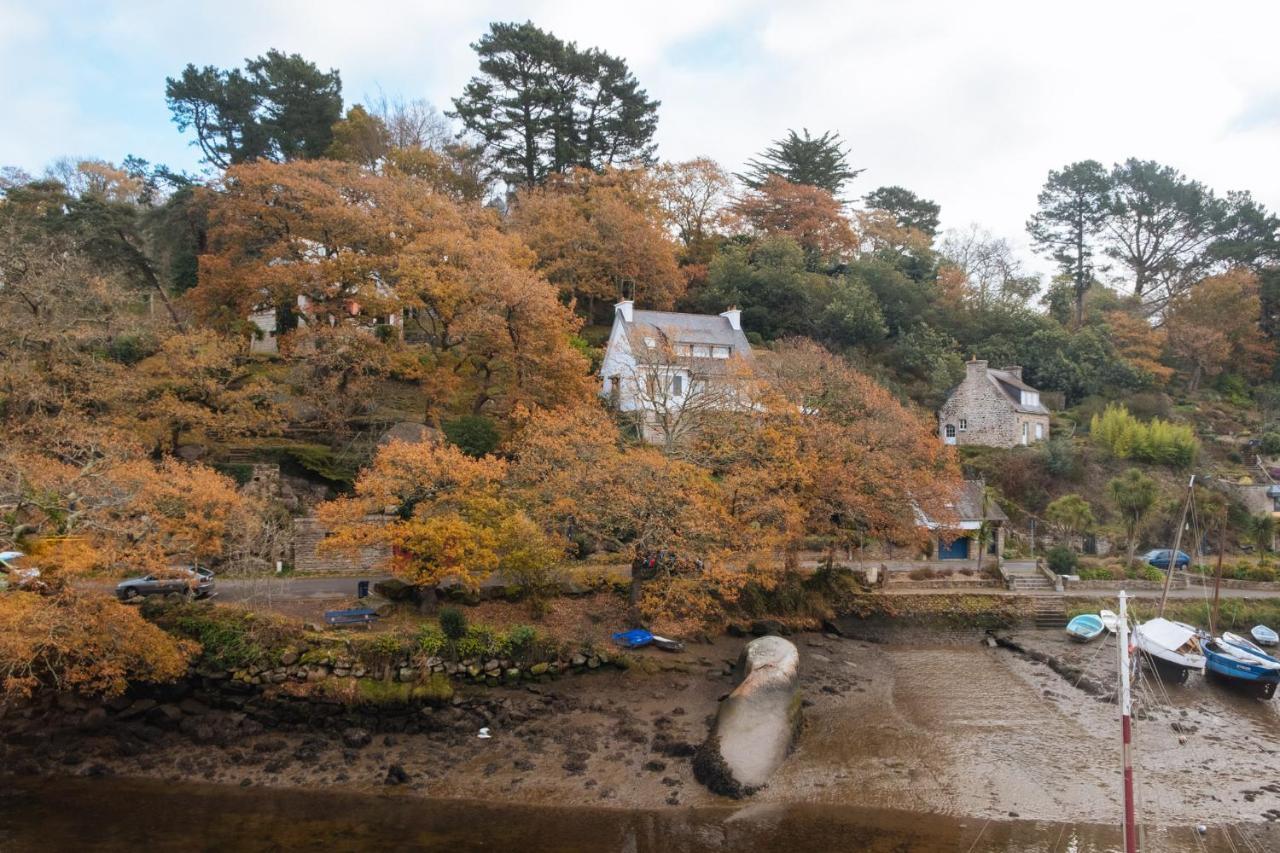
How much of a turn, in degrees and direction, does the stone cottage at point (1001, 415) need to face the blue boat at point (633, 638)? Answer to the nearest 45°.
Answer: approximately 45° to its right

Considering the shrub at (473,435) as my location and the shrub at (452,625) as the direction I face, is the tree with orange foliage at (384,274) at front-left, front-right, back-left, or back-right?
back-right

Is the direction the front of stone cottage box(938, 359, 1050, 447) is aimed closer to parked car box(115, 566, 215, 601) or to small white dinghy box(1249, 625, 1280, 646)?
the small white dinghy

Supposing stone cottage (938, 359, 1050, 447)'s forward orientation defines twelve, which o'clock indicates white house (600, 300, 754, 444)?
The white house is roughly at 3 o'clock from the stone cottage.

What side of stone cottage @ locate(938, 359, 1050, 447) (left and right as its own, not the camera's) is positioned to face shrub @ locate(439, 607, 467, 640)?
right

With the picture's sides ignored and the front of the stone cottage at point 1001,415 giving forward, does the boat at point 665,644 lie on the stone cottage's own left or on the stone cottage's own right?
on the stone cottage's own right

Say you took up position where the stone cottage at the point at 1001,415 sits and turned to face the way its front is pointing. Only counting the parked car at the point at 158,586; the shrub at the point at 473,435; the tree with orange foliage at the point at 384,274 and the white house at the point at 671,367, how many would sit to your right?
4

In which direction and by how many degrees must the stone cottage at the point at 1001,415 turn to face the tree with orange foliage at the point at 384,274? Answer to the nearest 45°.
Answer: approximately 90° to its right

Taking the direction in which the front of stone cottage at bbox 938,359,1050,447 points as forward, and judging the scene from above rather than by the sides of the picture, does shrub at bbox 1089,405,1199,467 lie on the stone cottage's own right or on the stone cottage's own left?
on the stone cottage's own left

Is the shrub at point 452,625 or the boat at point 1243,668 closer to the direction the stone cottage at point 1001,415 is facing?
the boat

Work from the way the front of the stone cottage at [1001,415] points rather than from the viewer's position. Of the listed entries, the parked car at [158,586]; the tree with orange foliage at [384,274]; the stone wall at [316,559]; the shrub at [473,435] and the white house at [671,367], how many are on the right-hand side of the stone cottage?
5

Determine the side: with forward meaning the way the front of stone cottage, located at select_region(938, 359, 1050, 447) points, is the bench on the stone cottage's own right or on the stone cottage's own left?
on the stone cottage's own right

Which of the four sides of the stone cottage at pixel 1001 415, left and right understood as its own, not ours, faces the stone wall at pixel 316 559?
right

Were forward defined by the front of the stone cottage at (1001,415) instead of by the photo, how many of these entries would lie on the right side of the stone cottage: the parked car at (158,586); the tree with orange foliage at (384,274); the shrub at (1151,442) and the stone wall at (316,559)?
3

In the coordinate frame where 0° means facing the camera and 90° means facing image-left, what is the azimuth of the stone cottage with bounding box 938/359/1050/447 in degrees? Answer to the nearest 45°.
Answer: approximately 315°

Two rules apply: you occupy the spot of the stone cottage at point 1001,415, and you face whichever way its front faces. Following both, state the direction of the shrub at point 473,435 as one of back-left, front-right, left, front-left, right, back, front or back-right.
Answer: right
